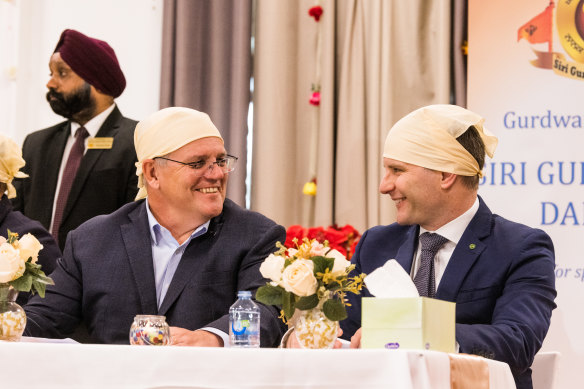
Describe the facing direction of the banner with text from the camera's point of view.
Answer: facing the viewer

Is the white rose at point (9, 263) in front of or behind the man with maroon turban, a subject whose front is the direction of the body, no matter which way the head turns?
in front

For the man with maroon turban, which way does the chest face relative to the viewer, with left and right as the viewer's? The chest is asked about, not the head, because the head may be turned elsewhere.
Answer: facing the viewer and to the left of the viewer

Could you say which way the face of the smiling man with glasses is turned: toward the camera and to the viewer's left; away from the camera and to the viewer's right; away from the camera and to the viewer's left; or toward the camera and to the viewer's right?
toward the camera and to the viewer's right

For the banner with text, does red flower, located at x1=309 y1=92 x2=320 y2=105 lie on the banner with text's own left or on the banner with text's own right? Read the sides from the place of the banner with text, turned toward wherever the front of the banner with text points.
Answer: on the banner with text's own right

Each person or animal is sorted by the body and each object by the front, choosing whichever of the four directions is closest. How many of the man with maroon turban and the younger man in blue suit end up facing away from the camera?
0

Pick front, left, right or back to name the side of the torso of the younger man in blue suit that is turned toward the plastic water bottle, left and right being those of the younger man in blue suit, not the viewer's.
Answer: front

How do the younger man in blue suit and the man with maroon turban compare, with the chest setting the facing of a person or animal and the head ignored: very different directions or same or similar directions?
same or similar directions

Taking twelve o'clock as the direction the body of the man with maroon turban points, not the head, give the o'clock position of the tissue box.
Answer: The tissue box is roughly at 10 o'clock from the man with maroon turban.

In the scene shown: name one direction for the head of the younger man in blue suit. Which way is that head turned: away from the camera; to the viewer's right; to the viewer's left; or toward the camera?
to the viewer's left

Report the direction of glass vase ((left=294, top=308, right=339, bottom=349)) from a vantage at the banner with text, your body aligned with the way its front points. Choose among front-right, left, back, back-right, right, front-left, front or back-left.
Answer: front

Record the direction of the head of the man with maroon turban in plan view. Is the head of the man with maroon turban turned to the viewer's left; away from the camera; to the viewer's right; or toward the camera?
to the viewer's left

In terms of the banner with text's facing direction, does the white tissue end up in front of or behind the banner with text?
in front

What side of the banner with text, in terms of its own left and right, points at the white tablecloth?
front
